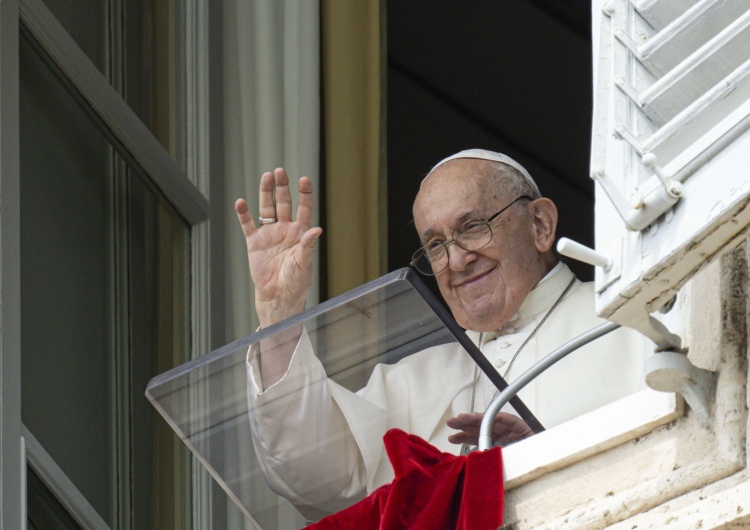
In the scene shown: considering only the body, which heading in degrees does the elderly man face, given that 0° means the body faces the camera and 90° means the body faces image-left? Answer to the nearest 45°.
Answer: approximately 45°

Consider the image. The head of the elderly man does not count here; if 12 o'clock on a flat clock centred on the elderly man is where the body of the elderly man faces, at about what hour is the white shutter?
The white shutter is roughly at 10 o'clock from the elderly man.

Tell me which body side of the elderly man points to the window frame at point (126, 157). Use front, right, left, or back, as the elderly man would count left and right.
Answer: right

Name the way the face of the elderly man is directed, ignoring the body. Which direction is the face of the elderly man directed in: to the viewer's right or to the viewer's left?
to the viewer's left

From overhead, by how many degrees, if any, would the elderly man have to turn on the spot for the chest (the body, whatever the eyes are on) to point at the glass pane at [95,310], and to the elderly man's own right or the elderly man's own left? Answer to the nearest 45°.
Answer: approximately 90° to the elderly man's own right
